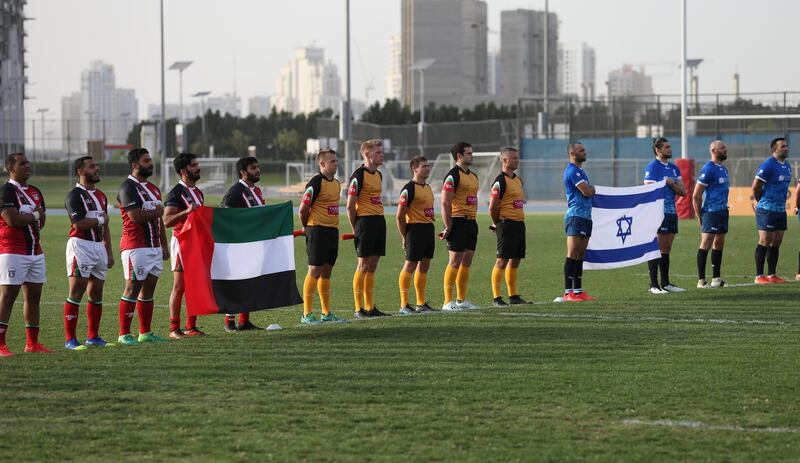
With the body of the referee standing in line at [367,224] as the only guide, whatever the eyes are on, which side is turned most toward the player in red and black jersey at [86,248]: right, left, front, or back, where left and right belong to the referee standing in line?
right

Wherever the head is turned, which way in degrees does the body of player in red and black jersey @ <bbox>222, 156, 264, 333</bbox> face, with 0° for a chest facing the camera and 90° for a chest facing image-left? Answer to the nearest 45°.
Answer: approximately 315°

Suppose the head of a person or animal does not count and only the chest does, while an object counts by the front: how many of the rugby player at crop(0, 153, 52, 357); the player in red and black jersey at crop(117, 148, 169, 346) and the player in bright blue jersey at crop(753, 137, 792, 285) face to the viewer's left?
0

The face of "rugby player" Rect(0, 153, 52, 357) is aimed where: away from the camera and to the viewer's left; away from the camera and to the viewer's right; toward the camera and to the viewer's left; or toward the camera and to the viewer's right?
toward the camera and to the viewer's right

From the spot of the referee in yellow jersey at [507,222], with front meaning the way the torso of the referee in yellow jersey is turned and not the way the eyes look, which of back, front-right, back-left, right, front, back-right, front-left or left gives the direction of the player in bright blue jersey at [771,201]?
left

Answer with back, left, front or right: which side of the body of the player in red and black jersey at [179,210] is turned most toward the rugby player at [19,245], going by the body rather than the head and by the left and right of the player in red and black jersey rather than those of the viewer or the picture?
right

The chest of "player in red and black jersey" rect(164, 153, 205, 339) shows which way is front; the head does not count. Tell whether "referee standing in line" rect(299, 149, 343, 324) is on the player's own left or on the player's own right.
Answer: on the player's own left

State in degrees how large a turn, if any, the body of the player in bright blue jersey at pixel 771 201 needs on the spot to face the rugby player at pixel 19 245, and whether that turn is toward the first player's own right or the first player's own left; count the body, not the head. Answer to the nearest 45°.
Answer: approximately 90° to the first player's own right

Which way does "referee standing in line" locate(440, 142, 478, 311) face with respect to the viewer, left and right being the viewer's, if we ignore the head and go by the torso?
facing the viewer and to the right of the viewer

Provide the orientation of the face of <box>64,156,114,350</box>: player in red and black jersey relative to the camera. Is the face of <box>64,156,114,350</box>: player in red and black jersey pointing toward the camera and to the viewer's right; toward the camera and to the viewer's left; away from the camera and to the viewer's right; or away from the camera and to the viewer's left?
toward the camera and to the viewer's right
